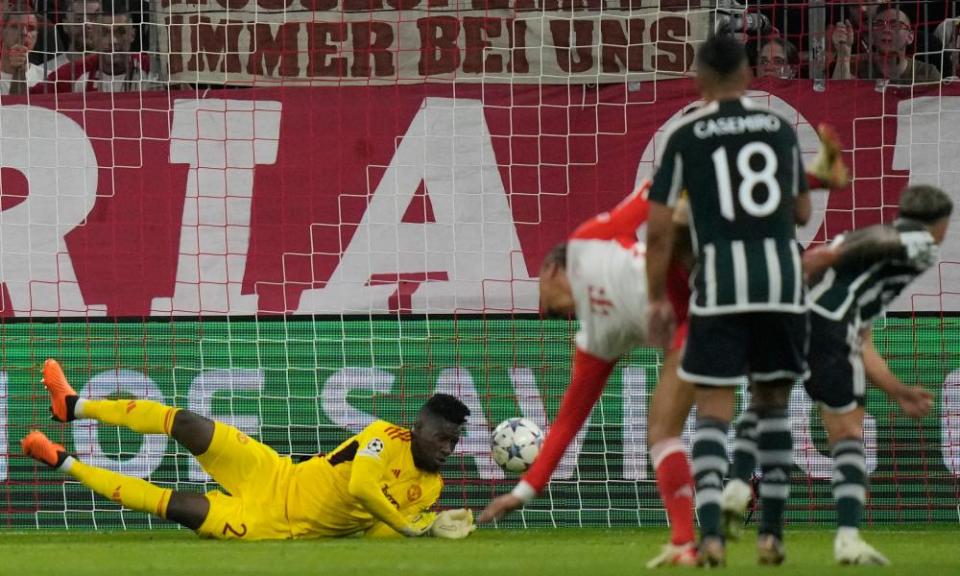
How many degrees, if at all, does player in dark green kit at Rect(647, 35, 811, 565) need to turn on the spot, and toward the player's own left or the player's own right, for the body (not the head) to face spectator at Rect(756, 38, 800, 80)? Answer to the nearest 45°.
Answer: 0° — they already face them

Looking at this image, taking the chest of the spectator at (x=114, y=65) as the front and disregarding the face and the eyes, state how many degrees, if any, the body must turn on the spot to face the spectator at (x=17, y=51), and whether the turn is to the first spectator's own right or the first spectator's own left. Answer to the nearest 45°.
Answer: approximately 90° to the first spectator's own right

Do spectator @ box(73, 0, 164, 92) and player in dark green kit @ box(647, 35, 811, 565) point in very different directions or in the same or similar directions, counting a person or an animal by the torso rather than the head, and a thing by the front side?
very different directions

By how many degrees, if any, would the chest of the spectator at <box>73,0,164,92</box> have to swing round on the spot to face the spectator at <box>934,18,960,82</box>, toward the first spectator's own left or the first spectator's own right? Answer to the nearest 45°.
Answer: approximately 90° to the first spectator's own left

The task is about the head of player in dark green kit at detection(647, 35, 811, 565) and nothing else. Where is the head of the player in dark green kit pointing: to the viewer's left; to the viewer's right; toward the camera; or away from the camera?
away from the camera

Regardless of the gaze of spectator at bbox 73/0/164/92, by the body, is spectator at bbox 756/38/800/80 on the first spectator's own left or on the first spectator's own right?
on the first spectator's own left

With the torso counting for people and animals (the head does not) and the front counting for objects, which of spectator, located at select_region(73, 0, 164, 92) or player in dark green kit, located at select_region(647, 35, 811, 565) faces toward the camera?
the spectator

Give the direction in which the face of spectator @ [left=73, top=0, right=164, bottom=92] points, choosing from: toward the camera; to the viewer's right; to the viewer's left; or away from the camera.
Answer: toward the camera

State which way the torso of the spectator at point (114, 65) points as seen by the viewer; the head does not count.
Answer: toward the camera

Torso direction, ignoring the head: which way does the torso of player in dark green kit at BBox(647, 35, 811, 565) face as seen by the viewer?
away from the camera
